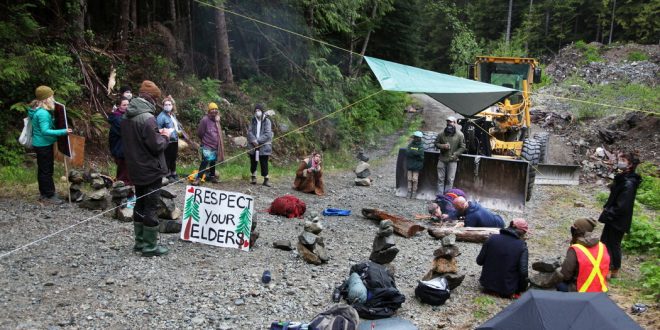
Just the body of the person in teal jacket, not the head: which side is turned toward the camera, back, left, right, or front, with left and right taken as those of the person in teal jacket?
right

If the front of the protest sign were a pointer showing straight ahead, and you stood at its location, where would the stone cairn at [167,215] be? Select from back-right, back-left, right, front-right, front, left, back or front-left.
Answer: back-right

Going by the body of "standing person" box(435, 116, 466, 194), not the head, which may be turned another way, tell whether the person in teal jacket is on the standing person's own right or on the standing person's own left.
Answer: on the standing person's own right

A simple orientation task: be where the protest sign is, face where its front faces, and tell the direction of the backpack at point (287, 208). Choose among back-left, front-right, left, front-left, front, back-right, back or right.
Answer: back-left

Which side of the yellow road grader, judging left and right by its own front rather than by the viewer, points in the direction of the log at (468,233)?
front

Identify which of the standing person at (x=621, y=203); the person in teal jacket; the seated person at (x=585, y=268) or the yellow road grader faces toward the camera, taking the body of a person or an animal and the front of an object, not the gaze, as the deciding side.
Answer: the yellow road grader

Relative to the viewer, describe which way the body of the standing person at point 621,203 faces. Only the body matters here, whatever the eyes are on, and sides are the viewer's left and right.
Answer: facing to the left of the viewer

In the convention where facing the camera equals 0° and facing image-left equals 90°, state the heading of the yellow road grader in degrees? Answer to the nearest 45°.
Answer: approximately 0°

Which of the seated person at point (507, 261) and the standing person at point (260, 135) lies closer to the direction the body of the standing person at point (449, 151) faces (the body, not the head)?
the seated person

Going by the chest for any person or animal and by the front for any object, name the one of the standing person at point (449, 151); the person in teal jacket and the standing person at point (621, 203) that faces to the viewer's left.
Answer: the standing person at point (621, 203)
